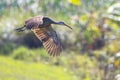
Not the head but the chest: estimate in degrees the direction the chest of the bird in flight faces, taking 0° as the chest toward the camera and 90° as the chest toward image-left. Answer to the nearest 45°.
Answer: approximately 270°
